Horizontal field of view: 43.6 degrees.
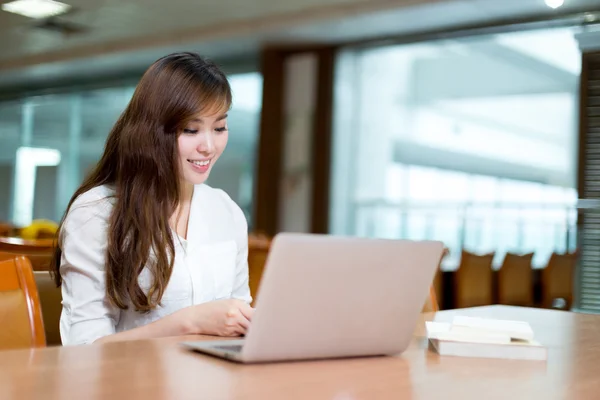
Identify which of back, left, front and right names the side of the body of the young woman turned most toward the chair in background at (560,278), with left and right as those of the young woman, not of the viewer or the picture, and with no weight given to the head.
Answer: left

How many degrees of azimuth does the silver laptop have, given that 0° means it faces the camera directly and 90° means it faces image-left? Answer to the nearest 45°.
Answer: approximately 135°

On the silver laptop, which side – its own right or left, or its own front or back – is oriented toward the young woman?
front

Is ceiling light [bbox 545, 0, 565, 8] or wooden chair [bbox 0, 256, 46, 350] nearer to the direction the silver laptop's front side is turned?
the wooden chair

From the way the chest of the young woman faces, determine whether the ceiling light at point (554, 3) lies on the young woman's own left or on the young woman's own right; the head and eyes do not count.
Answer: on the young woman's own left

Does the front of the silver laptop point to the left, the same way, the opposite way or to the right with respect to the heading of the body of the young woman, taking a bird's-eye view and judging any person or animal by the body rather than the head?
the opposite way

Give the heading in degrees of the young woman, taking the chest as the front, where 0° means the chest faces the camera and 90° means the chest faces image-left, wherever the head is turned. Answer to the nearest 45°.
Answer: approximately 315°

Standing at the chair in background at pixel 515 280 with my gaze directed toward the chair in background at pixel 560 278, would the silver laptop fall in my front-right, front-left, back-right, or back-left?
back-right
